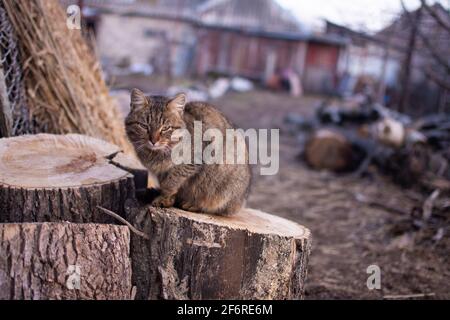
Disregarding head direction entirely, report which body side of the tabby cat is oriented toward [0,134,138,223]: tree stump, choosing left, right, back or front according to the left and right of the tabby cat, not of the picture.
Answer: front

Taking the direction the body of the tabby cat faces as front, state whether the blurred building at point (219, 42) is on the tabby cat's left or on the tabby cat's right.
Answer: on the tabby cat's right

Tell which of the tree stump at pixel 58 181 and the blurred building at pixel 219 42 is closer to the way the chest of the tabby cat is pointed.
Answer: the tree stump

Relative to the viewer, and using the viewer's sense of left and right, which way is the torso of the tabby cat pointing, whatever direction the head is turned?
facing to the left of the viewer

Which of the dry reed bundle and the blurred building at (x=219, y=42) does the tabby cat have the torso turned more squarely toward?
the dry reed bundle
